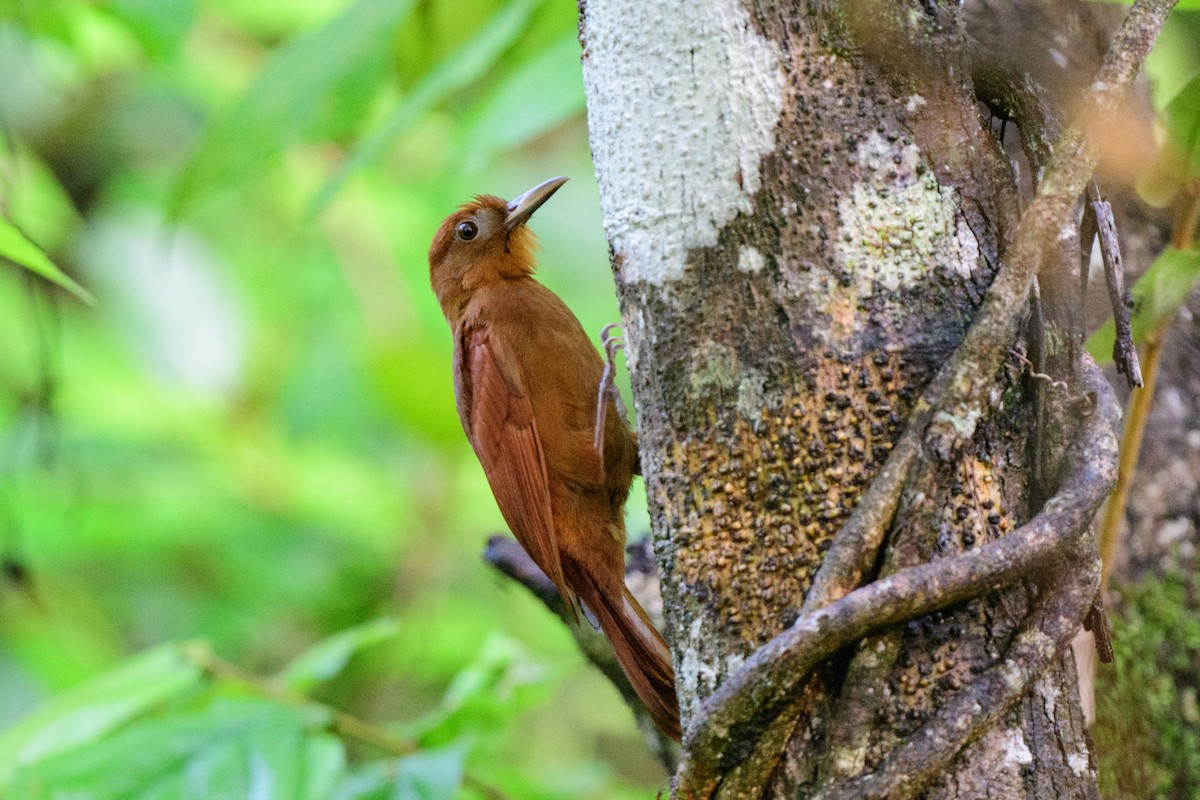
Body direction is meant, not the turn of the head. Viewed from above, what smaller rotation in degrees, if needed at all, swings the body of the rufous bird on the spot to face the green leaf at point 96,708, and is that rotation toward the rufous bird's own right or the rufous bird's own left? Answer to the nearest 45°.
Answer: approximately 180°

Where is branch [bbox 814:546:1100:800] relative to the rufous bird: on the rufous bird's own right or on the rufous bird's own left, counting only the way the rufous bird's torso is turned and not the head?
on the rufous bird's own right

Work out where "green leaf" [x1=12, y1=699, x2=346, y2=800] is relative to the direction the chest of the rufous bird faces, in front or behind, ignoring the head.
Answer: behind

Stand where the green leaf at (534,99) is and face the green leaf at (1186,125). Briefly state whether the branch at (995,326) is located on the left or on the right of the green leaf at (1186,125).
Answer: right

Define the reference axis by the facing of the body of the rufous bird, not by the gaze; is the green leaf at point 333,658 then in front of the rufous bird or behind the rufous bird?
behind

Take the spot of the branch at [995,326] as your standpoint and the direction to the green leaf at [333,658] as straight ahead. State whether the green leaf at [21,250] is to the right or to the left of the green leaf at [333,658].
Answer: left

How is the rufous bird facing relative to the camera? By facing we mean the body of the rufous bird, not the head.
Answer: to the viewer's right

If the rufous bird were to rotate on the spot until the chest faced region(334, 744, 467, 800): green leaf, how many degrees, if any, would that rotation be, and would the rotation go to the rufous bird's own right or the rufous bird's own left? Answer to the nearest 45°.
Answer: approximately 135° to the rufous bird's own right
